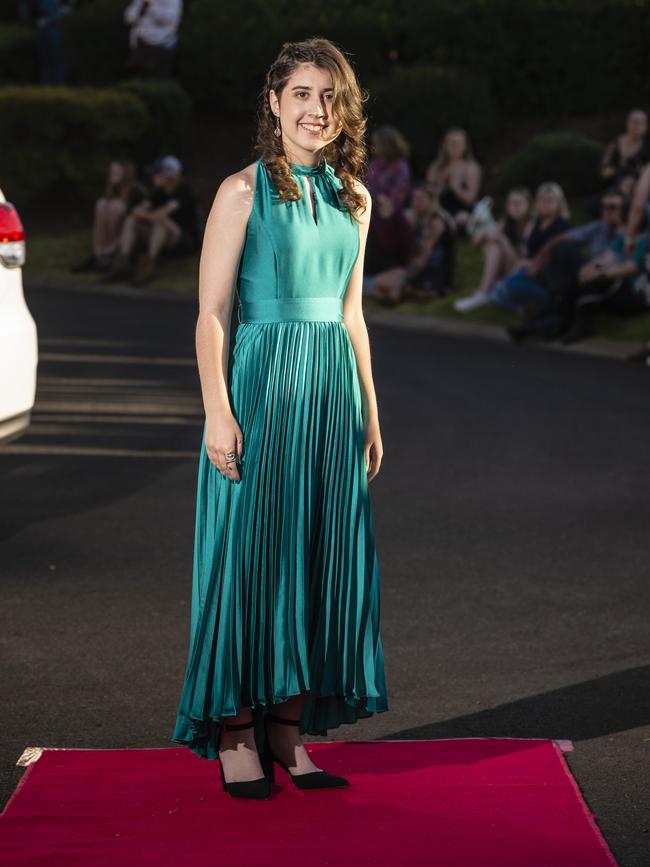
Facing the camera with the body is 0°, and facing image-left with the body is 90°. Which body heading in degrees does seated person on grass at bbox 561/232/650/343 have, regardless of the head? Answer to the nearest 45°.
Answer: approximately 45°

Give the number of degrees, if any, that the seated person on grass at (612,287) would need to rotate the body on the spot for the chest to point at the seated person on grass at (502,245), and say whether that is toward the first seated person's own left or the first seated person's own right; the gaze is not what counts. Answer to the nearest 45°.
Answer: approximately 90° to the first seated person's own right

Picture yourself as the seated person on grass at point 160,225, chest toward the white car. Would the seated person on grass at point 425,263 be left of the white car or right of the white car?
left

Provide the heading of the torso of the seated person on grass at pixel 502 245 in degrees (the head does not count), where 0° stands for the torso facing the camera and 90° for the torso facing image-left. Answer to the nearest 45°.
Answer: approximately 45°

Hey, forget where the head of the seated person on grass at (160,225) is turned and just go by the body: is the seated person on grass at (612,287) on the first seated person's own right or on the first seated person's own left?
on the first seated person's own left

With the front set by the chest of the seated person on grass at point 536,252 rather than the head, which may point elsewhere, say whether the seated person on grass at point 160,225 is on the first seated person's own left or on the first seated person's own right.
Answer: on the first seated person's own right

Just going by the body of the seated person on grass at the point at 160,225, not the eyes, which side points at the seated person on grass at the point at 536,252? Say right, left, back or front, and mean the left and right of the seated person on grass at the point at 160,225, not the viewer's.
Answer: left

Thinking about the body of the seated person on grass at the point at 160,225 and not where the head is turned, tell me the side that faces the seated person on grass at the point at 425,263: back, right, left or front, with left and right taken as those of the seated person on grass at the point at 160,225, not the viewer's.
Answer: left
